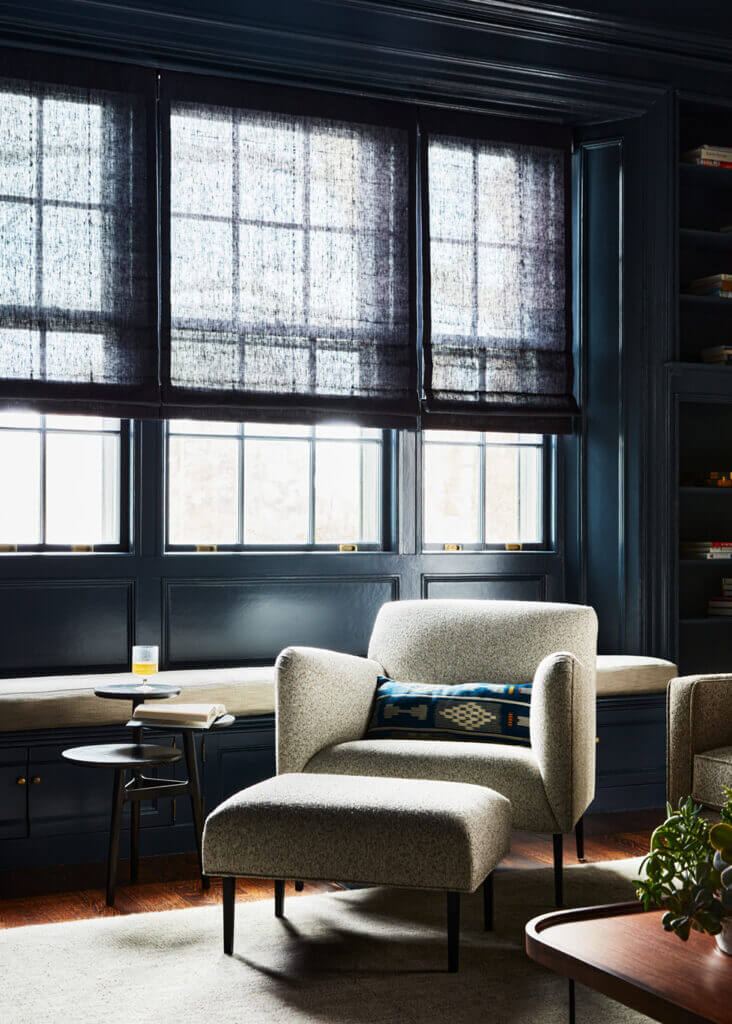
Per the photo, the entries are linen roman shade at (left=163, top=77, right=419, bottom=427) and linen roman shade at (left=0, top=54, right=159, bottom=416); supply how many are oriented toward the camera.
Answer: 2

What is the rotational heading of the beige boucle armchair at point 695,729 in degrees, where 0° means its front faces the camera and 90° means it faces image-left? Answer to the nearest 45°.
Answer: approximately 45°

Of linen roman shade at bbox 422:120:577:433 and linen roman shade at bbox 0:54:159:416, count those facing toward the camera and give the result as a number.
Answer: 2

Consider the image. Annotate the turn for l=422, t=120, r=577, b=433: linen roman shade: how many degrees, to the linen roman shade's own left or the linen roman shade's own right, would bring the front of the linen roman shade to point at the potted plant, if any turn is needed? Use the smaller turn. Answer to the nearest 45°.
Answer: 0° — it already faces it

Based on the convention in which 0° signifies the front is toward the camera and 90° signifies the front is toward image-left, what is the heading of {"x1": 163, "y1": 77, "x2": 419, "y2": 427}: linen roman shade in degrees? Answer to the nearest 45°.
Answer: approximately 0°

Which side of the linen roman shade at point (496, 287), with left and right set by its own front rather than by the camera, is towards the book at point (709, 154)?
left

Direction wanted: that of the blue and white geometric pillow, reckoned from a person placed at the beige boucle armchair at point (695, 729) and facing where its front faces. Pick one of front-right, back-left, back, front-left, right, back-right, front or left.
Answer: front-right
